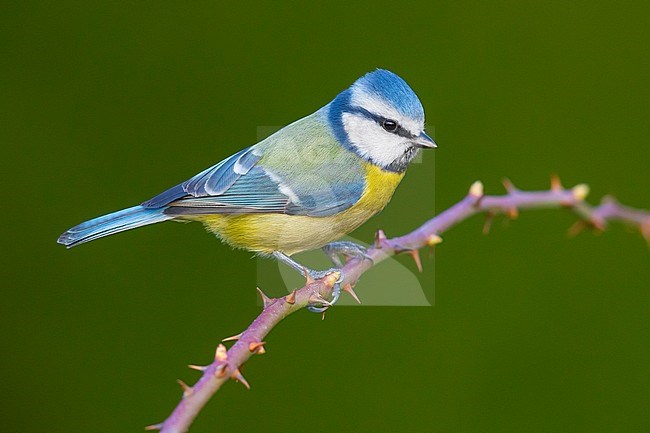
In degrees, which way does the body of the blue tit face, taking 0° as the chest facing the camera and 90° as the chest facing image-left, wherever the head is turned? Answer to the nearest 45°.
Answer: approximately 270°
